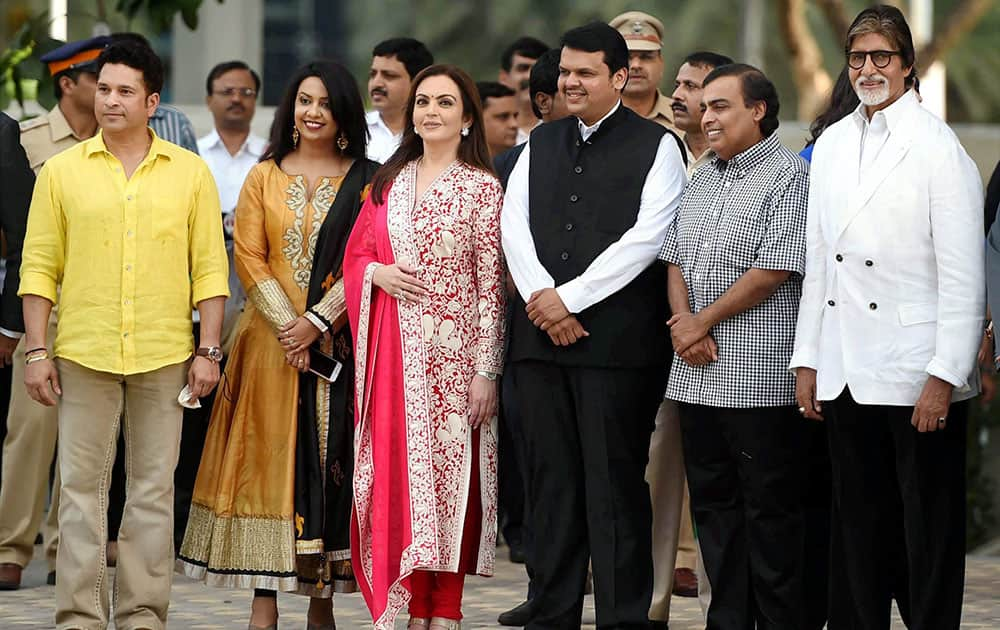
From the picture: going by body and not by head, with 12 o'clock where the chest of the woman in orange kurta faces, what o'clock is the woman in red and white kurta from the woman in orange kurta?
The woman in red and white kurta is roughly at 10 o'clock from the woman in orange kurta.

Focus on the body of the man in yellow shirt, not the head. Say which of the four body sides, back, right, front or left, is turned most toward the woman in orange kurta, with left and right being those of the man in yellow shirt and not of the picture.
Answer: left

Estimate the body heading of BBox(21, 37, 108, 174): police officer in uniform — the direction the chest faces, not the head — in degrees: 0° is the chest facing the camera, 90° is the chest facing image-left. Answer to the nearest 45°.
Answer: approximately 315°
